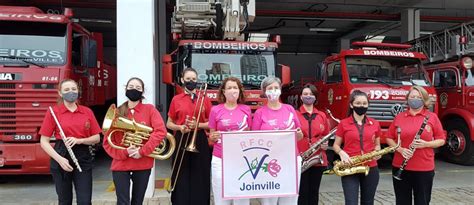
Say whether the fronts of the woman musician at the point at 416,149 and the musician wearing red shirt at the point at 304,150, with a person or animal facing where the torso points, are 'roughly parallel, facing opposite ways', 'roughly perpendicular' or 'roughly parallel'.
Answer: roughly parallel

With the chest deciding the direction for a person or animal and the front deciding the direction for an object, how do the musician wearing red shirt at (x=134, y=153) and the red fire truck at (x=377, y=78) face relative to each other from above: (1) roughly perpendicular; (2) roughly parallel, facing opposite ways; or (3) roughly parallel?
roughly parallel

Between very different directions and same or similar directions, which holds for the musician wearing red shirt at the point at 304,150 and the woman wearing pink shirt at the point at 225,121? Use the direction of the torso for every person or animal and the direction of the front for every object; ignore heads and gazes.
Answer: same or similar directions

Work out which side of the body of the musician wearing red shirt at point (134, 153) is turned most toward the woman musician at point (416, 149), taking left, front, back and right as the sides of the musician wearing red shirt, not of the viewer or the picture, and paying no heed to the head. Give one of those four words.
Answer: left

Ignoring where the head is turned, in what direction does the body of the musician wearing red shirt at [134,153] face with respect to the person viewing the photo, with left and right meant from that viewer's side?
facing the viewer

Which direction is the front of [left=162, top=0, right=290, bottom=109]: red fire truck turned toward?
toward the camera

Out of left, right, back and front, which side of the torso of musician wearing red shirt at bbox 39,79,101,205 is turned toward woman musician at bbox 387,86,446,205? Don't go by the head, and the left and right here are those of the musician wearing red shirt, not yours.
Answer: left

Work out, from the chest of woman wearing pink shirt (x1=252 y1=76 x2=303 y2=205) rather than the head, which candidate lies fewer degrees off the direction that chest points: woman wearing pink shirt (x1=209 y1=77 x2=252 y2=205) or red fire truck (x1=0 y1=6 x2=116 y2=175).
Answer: the woman wearing pink shirt (x1=209 y1=77 x2=252 y2=205)

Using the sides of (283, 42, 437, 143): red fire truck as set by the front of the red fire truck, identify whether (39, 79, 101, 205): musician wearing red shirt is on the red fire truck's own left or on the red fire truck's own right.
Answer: on the red fire truck's own right

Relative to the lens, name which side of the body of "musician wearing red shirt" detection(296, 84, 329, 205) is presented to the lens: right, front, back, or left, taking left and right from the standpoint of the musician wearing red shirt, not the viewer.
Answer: front

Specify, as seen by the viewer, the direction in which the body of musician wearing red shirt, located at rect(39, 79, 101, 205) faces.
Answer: toward the camera

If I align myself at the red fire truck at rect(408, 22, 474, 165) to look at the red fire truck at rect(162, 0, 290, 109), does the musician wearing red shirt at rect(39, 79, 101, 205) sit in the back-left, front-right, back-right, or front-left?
front-left

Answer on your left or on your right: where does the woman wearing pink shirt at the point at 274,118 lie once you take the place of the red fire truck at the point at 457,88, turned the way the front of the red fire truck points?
on your right
